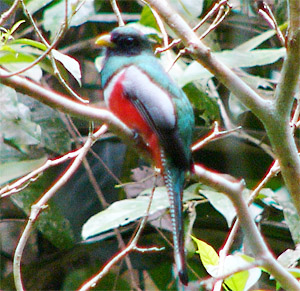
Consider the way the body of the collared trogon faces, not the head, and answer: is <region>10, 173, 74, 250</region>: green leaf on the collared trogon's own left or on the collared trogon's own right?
on the collared trogon's own right

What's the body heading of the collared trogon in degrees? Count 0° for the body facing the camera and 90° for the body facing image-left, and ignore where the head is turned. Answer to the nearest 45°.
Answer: approximately 90°

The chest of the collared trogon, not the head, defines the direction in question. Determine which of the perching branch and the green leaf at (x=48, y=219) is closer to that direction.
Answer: the green leaf

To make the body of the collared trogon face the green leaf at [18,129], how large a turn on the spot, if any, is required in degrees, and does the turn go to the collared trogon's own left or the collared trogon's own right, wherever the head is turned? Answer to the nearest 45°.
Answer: approximately 45° to the collared trogon's own right
